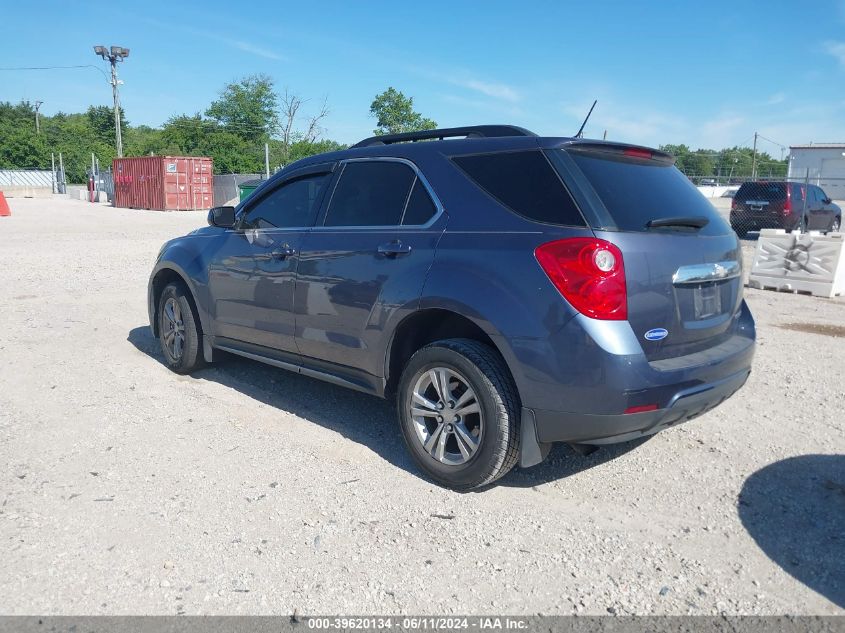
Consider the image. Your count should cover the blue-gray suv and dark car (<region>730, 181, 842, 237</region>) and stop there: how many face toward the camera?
0

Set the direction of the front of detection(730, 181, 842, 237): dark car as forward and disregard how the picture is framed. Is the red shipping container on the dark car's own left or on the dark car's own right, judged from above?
on the dark car's own left

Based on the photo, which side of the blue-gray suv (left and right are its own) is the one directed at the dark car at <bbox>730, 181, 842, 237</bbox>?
right

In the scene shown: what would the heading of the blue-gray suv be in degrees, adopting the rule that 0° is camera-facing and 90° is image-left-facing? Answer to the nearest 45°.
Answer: approximately 135°

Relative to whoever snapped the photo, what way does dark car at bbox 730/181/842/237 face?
facing away from the viewer and to the right of the viewer

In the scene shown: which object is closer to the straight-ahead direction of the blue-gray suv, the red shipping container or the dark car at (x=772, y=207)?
the red shipping container

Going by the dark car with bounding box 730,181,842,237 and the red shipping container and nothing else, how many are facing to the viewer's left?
0

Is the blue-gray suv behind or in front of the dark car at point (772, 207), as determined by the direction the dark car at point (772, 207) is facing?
behind

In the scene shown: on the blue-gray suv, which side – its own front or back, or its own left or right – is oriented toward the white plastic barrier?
right

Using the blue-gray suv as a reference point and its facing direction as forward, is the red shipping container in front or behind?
in front
